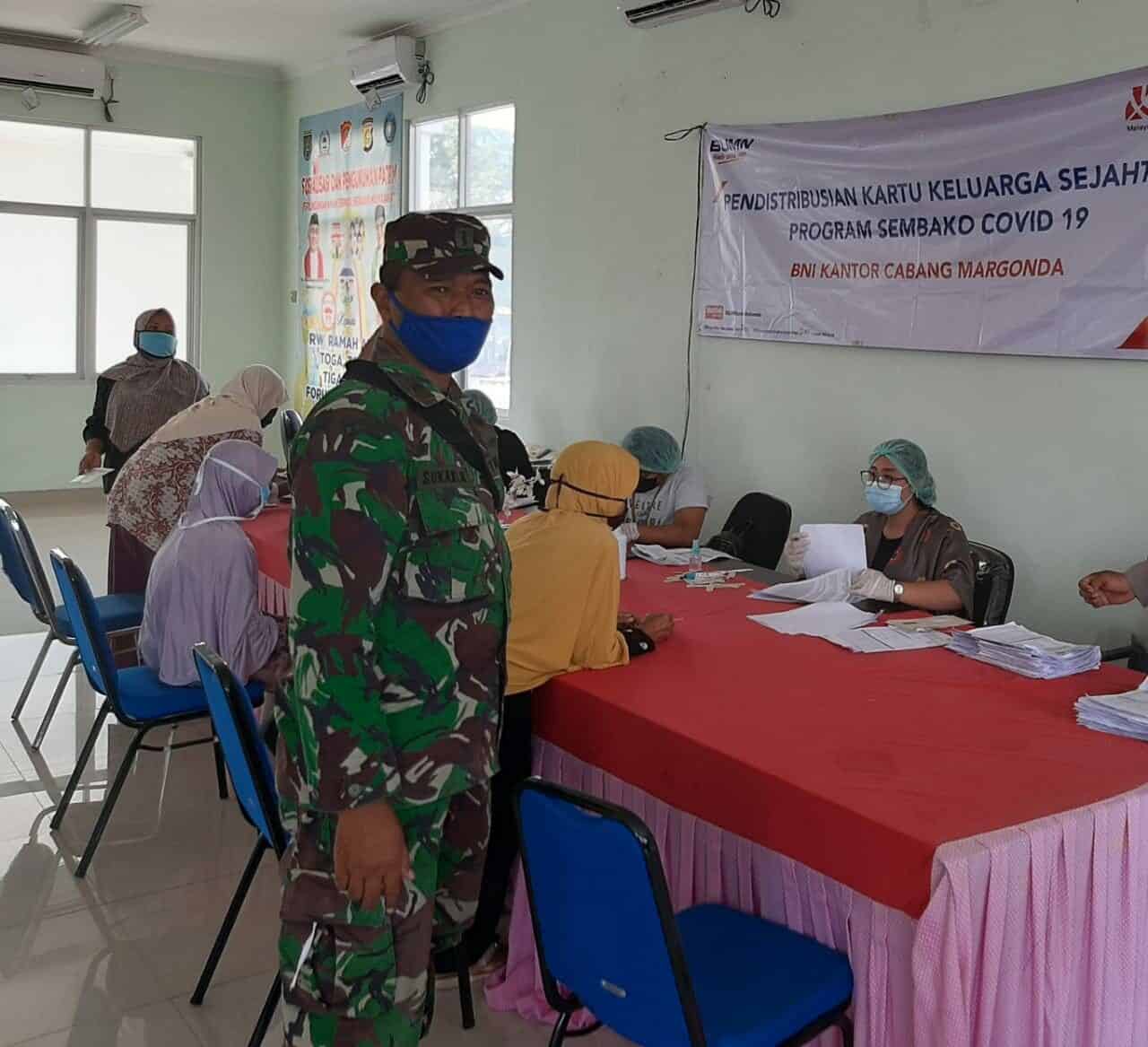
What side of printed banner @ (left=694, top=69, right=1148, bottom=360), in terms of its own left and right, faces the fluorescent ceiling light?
right

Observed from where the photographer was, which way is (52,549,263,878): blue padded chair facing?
facing away from the viewer and to the right of the viewer

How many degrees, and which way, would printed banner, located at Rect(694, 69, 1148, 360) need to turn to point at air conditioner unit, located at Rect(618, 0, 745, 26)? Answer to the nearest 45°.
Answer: approximately 90° to its right

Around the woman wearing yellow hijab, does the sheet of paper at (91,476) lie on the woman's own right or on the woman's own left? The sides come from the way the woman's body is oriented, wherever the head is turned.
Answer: on the woman's own left

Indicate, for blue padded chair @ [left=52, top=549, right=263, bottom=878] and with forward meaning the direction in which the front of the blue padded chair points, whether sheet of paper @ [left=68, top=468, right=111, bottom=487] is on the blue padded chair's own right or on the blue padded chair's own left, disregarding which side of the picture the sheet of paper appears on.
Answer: on the blue padded chair's own left

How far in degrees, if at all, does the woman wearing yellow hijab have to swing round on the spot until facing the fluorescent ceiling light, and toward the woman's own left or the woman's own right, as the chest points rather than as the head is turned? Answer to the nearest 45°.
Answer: approximately 90° to the woman's own left

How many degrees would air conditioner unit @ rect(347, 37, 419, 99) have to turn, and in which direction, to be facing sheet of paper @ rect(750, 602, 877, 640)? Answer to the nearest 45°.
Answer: approximately 45° to its left

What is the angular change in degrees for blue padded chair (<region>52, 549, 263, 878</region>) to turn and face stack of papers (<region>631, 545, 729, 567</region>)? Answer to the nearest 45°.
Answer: approximately 45° to its right

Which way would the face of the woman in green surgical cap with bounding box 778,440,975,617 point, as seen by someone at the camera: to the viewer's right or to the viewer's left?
to the viewer's left

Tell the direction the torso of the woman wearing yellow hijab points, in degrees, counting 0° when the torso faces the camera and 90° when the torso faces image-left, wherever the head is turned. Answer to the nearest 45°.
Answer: approximately 225°
